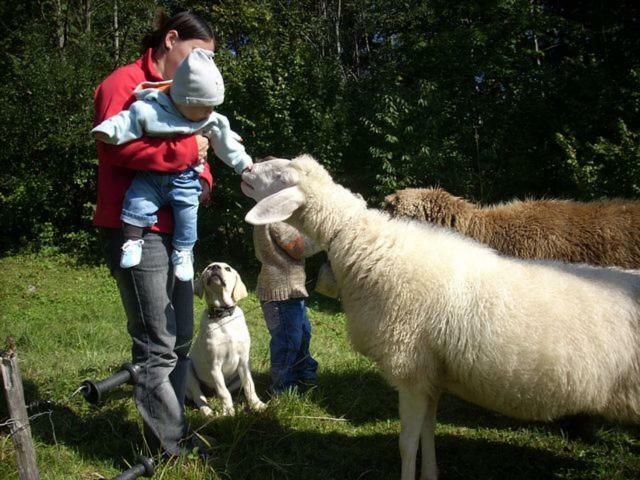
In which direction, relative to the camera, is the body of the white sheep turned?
to the viewer's left

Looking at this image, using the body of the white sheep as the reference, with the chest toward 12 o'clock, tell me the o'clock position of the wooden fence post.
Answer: The wooden fence post is roughly at 11 o'clock from the white sheep.

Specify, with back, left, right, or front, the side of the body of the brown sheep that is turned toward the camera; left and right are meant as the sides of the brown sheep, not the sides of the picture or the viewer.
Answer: left

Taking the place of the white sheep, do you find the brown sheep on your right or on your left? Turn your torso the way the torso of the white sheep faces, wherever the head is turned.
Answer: on your right

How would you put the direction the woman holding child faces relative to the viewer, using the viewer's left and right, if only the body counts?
facing to the right of the viewer

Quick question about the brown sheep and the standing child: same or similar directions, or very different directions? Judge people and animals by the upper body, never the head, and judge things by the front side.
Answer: very different directions
